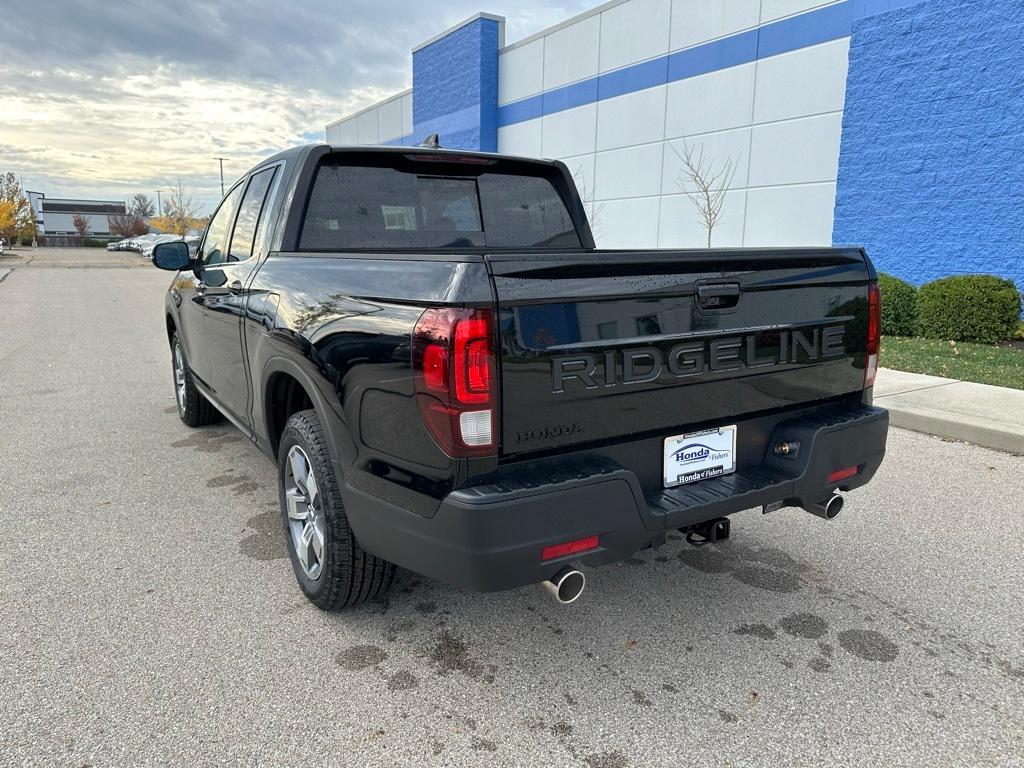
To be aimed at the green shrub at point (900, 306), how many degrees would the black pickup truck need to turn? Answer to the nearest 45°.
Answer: approximately 90° to its right

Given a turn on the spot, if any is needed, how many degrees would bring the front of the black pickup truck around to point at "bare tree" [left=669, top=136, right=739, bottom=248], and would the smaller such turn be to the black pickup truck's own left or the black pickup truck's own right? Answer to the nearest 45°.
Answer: approximately 45° to the black pickup truck's own right

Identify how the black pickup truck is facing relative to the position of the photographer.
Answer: facing away from the viewer and to the left of the viewer

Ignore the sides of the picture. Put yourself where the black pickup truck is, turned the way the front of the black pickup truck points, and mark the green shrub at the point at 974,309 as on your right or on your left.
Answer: on your right

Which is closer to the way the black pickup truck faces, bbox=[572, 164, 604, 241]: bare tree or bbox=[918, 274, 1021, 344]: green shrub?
the bare tree

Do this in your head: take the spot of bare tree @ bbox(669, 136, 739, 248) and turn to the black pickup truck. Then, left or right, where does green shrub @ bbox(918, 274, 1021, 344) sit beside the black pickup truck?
left

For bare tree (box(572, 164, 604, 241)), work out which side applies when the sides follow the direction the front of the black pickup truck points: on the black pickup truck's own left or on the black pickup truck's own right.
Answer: on the black pickup truck's own right
